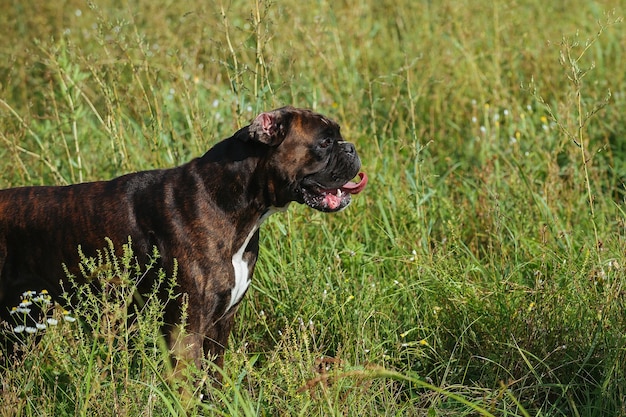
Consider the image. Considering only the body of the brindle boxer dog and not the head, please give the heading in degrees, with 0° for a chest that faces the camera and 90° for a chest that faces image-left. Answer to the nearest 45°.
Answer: approximately 270°
